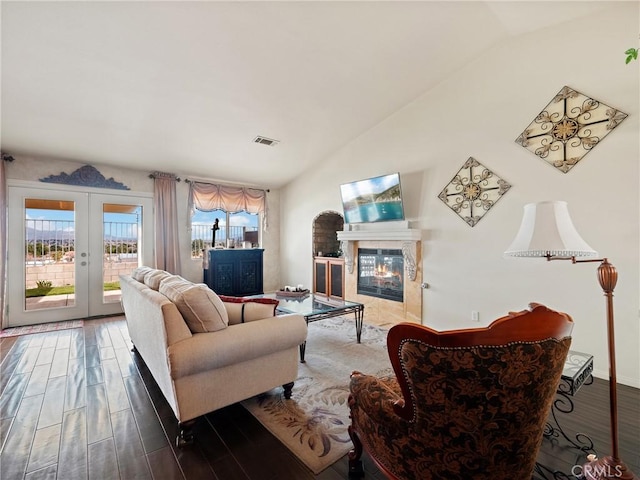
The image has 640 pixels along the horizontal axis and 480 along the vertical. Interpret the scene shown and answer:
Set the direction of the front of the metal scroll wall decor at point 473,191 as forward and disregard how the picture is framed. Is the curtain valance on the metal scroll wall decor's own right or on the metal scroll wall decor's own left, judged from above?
on the metal scroll wall decor's own right

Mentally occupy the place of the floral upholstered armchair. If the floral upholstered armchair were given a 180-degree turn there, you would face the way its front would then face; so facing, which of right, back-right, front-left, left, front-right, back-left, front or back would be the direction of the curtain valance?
back

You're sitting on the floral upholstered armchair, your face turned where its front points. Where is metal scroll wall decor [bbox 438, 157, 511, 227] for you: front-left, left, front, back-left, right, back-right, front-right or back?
front-right

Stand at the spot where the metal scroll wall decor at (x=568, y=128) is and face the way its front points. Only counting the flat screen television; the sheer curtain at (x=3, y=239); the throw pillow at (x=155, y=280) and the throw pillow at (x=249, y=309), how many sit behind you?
0

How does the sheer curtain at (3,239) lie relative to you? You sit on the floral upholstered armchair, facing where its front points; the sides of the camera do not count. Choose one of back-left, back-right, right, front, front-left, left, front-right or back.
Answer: front-left

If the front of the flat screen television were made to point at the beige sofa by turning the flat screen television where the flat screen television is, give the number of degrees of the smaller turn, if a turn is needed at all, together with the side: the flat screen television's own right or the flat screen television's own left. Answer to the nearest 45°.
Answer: approximately 45° to the flat screen television's own left

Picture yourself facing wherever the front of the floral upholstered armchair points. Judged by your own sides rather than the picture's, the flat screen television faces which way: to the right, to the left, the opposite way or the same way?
to the left

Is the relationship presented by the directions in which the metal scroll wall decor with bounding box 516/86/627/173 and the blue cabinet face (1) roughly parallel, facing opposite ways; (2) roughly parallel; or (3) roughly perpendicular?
roughly perpendicular

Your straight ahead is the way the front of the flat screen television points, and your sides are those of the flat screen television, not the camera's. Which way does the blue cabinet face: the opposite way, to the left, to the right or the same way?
to the left

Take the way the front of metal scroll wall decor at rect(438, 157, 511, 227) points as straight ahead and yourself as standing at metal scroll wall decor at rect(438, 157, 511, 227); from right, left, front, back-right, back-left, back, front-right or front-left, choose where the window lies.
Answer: front-right

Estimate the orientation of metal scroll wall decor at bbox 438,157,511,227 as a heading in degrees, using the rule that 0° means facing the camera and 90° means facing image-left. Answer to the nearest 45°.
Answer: approximately 45°

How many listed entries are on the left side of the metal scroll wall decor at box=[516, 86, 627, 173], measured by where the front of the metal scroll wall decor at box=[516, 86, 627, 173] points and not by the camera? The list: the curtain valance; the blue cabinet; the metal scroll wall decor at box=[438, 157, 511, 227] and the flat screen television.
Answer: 0

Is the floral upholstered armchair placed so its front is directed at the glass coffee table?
yes

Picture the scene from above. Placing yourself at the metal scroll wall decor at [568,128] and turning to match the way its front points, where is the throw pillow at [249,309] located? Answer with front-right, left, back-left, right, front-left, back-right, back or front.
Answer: front

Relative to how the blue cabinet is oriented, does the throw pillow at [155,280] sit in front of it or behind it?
in front

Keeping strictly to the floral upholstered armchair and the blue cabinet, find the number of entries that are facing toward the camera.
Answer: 1

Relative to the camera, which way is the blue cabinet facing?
toward the camera

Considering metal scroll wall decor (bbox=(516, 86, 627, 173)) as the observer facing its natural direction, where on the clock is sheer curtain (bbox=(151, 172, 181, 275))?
The sheer curtain is roughly at 1 o'clock from the metal scroll wall decor.

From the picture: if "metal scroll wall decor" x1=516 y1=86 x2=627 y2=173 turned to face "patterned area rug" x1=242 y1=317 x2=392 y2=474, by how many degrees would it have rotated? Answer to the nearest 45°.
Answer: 0° — it already faces it

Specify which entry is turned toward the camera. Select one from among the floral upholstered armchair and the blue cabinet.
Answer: the blue cabinet

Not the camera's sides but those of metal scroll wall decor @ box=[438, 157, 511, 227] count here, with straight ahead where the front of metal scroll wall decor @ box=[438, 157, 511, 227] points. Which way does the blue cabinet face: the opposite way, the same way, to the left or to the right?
to the left
